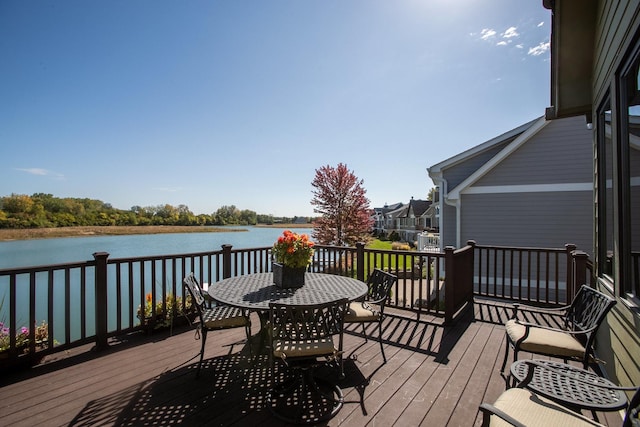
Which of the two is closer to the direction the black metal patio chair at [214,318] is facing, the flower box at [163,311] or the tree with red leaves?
the tree with red leaves

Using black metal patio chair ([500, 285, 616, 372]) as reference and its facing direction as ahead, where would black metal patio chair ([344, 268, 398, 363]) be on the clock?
black metal patio chair ([344, 268, 398, 363]) is roughly at 1 o'clock from black metal patio chair ([500, 285, 616, 372]).

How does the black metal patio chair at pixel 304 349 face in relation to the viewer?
away from the camera

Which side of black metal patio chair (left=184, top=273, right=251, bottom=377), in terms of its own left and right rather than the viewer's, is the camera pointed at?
right

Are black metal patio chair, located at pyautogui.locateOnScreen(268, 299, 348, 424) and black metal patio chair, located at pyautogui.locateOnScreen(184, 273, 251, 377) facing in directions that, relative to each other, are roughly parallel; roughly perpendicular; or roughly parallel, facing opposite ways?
roughly perpendicular

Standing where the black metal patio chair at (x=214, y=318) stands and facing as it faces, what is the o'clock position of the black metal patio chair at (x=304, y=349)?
the black metal patio chair at (x=304, y=349) is roughly at 2 o'clock from the black metal patio chair at (x=214, y=318).

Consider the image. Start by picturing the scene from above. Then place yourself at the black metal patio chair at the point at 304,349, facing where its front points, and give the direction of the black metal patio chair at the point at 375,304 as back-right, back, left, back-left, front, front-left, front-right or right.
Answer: front-right

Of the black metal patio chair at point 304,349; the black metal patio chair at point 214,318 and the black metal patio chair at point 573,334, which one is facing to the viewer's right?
the black metal patio chair at point 214,318

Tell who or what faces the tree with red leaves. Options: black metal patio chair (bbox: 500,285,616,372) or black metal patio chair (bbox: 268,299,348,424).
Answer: black metal patio chair (bbox: 268,299,348,424)

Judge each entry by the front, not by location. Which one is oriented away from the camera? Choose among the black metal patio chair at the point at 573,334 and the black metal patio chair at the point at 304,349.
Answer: the black metal patio chair at the point at 304,349

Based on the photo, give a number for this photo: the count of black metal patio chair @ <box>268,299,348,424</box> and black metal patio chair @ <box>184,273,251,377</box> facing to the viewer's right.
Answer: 1

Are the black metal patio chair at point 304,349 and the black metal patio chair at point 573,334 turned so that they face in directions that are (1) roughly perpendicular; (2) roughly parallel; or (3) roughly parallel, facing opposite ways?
roughly perpendicular

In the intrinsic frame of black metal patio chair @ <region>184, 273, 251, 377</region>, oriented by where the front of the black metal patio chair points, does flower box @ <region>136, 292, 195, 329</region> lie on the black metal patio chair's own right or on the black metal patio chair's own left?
on the black metal patio chair's own left

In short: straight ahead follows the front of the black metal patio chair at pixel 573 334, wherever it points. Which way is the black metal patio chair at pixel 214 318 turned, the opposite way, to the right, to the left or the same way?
the opposite way

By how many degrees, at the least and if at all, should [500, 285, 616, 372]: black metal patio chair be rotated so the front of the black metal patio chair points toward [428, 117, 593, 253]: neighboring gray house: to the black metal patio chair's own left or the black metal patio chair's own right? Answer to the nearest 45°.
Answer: approximately 135° to the black metal patio chair's own right

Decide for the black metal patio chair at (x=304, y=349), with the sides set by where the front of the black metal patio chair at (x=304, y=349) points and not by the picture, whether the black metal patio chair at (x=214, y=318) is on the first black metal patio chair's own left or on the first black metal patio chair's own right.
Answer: on the first black metal patio chair's own left

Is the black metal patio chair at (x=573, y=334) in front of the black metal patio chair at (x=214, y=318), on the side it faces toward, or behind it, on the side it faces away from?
in front
